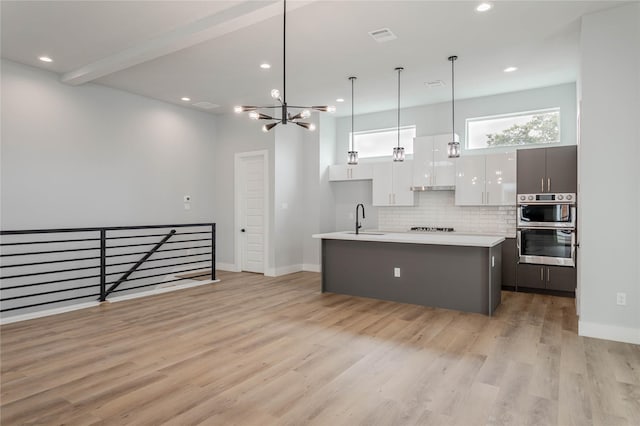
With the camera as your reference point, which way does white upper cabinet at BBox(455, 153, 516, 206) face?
facing the viewer

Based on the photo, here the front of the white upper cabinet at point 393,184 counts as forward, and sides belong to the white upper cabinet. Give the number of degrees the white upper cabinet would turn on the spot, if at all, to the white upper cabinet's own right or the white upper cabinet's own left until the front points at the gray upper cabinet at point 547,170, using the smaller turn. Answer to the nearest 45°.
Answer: approximately 45° to the white upper cabinet's own left

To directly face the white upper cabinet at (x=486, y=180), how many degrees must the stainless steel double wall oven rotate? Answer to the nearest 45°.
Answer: approximately 90° to its right

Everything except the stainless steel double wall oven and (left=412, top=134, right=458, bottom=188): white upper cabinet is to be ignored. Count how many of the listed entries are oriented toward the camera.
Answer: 2

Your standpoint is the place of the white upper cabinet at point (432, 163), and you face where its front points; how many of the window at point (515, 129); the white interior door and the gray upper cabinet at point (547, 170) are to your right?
1

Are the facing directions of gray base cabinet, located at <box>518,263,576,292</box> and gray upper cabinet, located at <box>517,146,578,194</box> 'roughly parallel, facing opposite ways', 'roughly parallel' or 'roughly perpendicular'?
roughly parallel

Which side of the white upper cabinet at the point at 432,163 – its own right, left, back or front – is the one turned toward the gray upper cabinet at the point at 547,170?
left

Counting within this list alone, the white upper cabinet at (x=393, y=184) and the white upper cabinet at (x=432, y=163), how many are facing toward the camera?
2

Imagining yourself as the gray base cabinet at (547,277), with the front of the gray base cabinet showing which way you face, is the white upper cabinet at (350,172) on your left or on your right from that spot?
on your right

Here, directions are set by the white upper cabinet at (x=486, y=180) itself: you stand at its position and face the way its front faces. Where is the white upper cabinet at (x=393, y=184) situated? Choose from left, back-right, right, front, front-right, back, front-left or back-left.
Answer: right

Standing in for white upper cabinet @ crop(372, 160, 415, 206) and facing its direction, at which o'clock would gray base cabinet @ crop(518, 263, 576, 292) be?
The gray base cabinet is roughly at 10 o'clock from the white upper cabinet.

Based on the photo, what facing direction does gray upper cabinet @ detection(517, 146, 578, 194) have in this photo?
toward the camera

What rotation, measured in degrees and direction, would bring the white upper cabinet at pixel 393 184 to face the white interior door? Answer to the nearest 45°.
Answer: approximately 90° to its right

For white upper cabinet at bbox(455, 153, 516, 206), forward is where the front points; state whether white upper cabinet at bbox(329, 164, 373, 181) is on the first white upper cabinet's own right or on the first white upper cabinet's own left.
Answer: on the first white upper cabinet's own right

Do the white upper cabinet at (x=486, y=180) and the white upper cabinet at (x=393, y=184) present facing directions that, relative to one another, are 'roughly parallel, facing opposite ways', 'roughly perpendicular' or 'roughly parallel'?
roughly parallel
